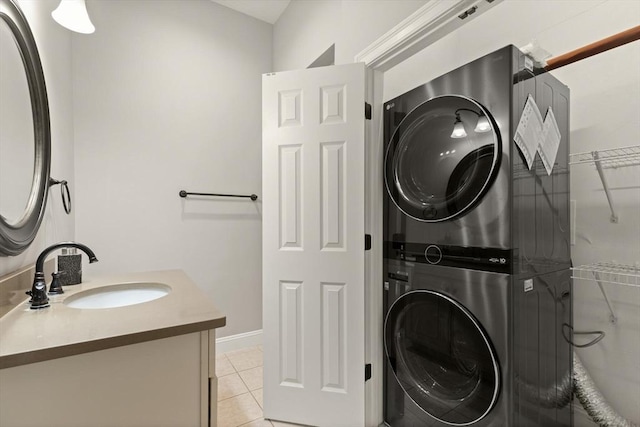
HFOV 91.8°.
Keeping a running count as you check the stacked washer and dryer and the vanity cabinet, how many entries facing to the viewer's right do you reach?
1

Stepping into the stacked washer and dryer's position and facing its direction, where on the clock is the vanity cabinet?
The vanity cabinet is roughly at 12 o'clock from the stacked washer and dryer.

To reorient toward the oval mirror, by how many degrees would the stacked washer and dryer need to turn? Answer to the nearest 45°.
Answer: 0° — it already faces it

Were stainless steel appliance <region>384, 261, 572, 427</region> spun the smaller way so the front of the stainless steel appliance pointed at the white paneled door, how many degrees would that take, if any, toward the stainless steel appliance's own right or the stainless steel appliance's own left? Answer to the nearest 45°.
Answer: approximately 45° to the stainless steel appliance's own right

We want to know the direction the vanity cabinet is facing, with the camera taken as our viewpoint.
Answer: facing to the right of the viewer
